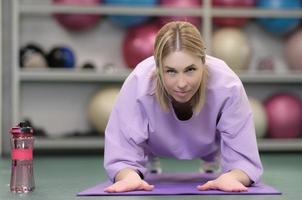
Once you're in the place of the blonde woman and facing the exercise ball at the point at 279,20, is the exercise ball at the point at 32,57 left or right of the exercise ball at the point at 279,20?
left

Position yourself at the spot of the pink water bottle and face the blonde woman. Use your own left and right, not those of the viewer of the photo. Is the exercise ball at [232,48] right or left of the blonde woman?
left

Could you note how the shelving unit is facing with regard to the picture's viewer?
facing the viewer

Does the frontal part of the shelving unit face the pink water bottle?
yes

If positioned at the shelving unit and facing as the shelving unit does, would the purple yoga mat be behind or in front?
in front
